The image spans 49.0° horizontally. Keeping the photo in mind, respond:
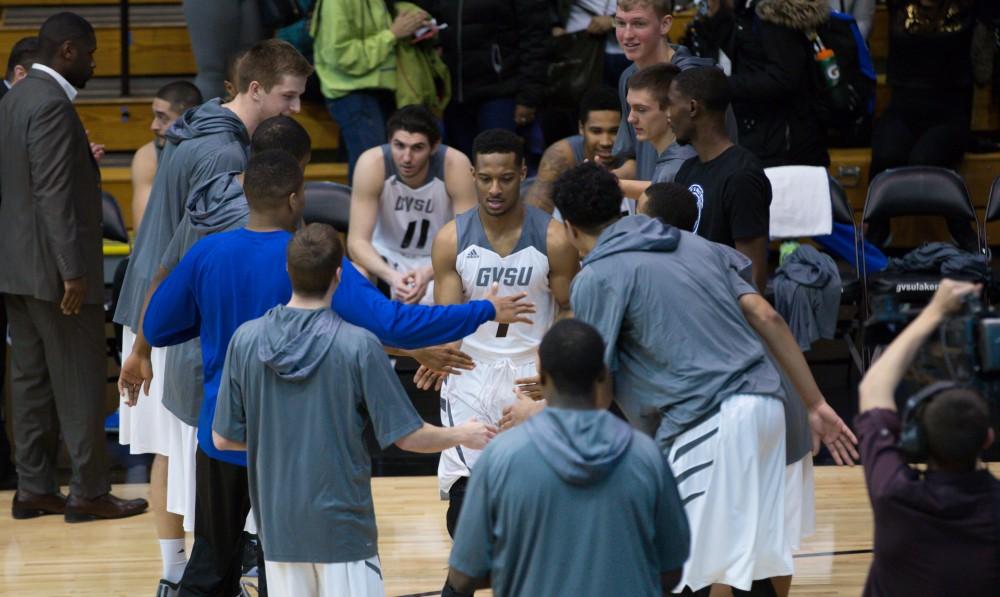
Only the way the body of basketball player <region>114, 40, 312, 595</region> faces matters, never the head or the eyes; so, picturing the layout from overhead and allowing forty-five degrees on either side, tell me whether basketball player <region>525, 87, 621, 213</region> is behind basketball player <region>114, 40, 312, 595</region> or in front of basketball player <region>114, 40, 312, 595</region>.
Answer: in front

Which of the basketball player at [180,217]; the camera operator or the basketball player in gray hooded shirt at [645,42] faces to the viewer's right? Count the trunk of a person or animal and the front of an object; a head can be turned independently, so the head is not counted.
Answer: the basketball player at [180,217]

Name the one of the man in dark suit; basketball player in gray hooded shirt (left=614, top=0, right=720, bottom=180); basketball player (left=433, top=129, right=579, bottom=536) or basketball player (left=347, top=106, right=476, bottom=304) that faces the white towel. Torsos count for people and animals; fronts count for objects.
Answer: the man in dark suit

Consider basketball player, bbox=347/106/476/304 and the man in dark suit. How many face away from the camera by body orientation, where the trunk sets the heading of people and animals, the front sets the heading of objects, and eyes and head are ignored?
0

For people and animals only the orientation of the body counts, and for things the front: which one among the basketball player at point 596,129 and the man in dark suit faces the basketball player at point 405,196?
the man in dark suit

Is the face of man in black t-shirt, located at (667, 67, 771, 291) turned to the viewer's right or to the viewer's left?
to the viewer's left

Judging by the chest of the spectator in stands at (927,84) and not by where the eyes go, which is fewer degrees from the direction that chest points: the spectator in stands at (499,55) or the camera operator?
the camera operator

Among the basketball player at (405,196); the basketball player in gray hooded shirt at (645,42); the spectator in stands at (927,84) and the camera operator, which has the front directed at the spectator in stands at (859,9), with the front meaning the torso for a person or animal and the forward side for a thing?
the camera operator

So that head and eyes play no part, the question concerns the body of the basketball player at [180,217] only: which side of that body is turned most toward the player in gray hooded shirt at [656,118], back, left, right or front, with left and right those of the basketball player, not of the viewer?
front

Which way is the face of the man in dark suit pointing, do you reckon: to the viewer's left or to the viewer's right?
to the viewer's right

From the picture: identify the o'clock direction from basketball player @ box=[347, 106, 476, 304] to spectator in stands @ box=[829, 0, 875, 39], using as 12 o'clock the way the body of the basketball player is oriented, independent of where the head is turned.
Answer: The spectator in stands is roughly at 8 o'clock from the basketball player.

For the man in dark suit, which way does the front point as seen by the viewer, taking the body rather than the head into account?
to the viewer's right
